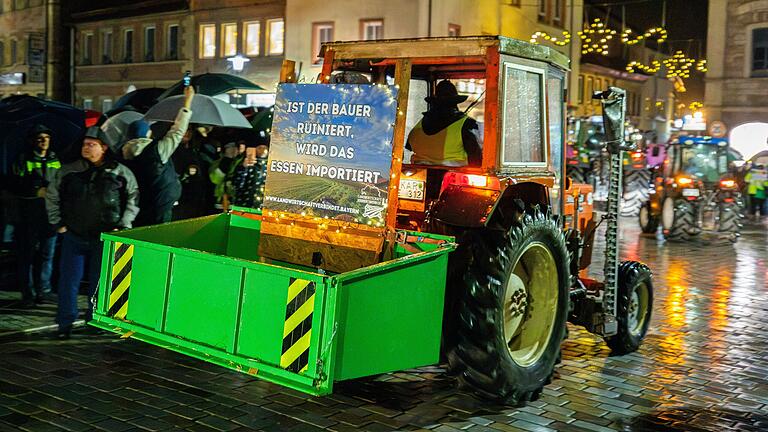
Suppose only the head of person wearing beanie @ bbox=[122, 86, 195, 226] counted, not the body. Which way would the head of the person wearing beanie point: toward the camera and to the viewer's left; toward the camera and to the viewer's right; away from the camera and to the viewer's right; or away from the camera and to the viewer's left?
away from the camera and to the viewer's right

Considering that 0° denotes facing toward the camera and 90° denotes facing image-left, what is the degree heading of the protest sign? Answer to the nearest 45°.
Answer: approximately 0°

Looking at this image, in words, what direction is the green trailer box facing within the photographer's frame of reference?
facing away from the viewer and to the right of the viewer

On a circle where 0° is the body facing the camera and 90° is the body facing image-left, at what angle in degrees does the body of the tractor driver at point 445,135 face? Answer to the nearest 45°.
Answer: approximately 225°

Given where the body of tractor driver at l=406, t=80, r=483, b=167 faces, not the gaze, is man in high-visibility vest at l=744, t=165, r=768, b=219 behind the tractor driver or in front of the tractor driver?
in front

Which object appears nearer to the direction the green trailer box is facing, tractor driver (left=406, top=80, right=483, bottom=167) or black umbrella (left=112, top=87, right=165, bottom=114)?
the tractor driver

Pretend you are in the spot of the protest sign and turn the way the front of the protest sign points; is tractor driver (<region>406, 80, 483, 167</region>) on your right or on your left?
on your left

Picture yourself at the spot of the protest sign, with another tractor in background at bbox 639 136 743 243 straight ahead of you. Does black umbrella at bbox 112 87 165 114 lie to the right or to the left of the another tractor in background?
left

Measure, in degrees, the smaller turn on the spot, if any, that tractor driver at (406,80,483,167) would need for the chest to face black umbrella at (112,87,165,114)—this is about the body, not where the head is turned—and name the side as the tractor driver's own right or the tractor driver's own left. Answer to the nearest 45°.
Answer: approximately 90° to the tractor driver's own left

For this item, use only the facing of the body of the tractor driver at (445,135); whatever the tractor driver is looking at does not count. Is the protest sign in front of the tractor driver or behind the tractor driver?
behind

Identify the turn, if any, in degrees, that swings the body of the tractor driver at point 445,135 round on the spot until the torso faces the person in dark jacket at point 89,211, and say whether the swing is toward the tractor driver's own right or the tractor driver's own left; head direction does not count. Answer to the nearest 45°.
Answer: approximately 135° to the tractor driver's own left

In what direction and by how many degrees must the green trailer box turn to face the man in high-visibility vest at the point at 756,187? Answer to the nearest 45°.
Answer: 0° — it already faces them

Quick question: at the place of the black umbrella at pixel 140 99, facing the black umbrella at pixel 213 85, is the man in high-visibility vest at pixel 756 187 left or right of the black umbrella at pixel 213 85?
left
